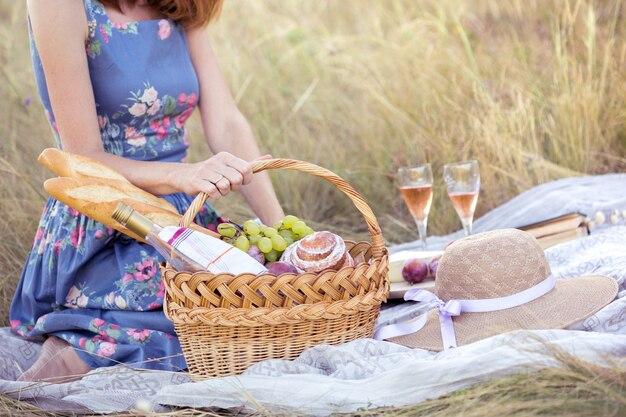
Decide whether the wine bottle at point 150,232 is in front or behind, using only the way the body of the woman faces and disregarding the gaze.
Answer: in front

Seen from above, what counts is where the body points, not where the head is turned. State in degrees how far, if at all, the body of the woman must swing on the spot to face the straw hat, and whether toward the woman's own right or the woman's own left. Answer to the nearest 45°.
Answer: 0° — they already face it

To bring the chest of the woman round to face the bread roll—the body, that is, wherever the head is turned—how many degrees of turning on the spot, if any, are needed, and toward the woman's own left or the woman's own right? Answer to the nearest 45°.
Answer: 0° — they already face it

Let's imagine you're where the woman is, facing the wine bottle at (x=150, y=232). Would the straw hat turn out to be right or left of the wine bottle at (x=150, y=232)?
left

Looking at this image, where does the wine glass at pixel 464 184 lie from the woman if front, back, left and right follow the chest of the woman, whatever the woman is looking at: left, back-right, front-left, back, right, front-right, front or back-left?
front-left

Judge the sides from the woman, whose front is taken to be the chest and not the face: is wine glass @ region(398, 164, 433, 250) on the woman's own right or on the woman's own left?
on the woman's own left

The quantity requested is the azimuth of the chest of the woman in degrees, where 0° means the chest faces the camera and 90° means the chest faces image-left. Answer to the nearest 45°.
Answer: approximately 315°
